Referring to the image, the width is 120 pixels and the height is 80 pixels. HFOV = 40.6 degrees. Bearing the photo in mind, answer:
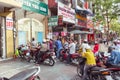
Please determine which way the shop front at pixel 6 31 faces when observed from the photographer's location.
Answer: facing the viewer and to the right of the viewer

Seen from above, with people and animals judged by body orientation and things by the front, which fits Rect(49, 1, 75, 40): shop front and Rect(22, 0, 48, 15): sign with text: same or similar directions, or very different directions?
same or similar directions

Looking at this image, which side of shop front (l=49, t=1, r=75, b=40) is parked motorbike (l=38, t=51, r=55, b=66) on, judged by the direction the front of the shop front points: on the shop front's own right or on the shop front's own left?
on the shop front's own right

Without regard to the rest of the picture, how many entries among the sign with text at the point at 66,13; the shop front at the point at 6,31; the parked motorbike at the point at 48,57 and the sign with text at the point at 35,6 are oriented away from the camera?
0

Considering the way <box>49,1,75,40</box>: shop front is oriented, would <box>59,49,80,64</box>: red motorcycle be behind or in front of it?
in front

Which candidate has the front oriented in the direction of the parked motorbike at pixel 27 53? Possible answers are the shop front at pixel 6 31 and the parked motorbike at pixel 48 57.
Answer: the shop front

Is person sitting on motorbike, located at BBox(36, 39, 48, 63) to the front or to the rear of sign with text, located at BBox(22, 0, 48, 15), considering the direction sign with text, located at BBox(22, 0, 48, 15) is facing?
to the front

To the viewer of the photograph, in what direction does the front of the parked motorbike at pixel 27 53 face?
facing the viewer and to the left of the viewer

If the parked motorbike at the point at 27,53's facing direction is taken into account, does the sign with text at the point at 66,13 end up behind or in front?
behind

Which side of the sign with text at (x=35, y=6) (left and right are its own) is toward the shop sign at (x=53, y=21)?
left
